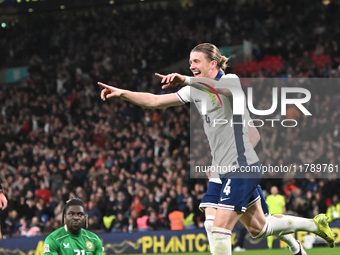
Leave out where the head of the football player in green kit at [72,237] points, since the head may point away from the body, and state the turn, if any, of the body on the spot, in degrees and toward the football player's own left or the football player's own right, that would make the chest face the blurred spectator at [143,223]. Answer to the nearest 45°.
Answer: approximately 180°

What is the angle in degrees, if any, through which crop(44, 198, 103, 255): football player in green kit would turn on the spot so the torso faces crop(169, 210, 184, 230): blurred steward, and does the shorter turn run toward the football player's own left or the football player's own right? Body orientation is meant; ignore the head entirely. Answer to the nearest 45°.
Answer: approximately 180°

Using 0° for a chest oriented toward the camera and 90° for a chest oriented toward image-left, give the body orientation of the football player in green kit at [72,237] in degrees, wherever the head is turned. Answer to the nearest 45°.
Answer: approximately 0°
